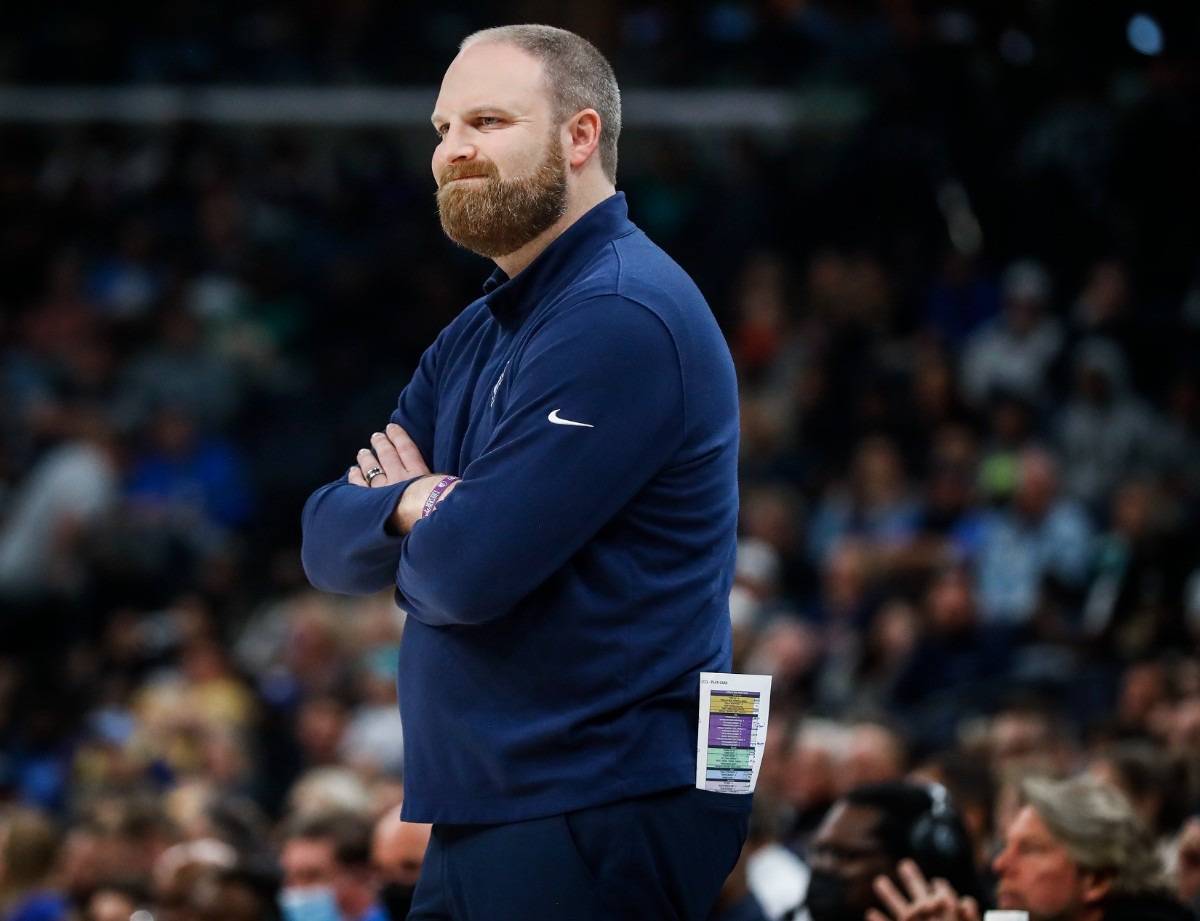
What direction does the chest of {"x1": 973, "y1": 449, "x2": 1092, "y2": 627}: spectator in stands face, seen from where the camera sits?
toward the camera

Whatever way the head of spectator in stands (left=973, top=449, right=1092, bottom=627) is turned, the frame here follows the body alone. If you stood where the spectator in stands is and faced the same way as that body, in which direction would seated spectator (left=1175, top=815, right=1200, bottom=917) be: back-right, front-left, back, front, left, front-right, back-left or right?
front

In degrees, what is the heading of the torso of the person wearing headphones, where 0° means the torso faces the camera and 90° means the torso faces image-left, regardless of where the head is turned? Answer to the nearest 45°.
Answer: approximately 45°

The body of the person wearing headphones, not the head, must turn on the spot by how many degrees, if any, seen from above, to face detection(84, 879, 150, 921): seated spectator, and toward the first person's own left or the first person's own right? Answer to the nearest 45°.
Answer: approximately 90° to the first person's own right

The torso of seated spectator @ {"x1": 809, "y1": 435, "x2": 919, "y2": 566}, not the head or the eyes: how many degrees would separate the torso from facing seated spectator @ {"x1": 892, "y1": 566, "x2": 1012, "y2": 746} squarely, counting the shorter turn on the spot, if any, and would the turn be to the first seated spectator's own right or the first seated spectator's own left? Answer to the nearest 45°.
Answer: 0° — they already face them

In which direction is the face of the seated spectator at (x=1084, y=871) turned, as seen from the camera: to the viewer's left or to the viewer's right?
to the viewer's left

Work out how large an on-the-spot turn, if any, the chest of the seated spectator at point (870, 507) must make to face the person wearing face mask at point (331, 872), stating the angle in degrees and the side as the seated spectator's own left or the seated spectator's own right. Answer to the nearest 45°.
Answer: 0° — they already face them

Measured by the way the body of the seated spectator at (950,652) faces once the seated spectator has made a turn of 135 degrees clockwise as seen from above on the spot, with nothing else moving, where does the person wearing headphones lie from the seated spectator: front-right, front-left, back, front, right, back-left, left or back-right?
back-left

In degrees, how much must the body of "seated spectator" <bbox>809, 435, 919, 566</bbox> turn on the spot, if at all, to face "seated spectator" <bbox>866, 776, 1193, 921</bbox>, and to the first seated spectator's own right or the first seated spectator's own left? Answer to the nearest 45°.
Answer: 0° — they already face them

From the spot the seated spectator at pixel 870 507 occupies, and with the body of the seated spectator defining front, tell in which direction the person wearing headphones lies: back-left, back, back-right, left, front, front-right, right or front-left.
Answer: front

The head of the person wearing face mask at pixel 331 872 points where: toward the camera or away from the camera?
toward the camera

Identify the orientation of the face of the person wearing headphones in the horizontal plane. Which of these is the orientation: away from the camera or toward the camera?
toward the camera

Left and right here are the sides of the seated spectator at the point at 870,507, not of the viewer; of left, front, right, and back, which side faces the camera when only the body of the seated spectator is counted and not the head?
front

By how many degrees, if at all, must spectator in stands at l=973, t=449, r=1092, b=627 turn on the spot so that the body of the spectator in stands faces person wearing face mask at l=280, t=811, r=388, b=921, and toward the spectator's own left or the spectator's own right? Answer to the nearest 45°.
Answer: approximately 45° to the spectator's own right

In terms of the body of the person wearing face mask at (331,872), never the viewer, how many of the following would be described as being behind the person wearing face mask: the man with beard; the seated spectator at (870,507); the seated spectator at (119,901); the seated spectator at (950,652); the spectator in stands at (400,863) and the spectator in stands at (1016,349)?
3

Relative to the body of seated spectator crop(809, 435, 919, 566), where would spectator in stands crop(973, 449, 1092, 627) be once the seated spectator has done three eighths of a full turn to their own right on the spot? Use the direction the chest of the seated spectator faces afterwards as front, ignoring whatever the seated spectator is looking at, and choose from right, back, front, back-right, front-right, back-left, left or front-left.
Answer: back

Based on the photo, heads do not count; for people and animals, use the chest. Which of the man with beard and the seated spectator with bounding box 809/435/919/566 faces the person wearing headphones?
the seated spectator
